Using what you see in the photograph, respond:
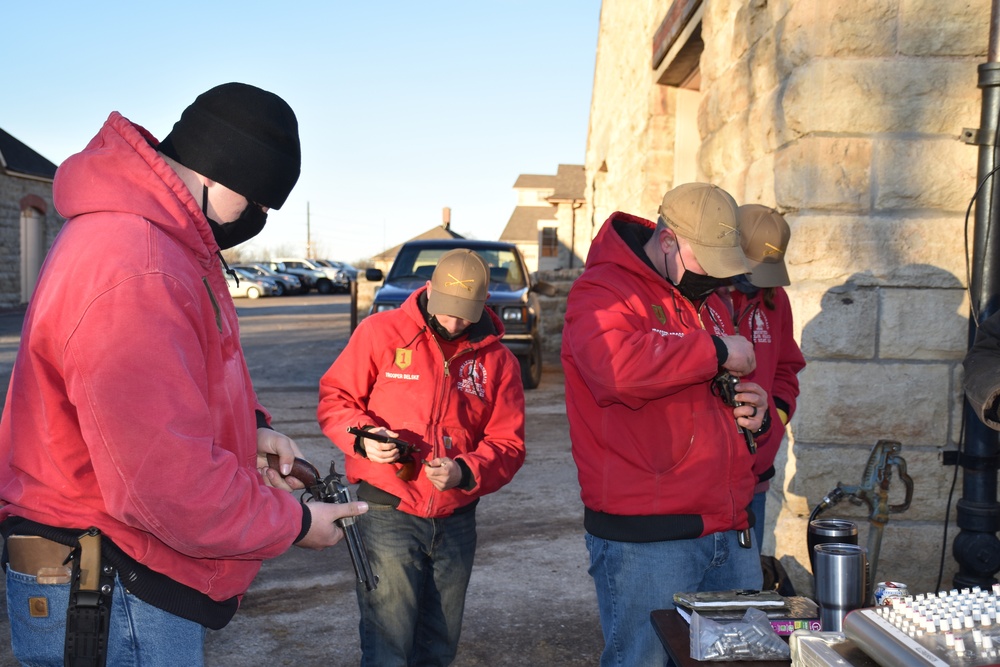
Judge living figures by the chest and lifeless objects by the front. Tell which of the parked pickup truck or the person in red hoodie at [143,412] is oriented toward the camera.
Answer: the parked pickup truck

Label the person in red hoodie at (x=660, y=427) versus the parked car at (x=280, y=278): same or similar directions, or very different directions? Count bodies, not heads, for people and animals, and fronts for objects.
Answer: same or similar directions

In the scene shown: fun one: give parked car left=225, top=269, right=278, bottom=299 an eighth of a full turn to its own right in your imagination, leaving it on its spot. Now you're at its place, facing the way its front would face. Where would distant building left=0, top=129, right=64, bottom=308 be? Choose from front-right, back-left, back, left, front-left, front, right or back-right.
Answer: front-right

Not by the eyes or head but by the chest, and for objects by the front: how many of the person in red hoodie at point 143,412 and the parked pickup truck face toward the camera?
1

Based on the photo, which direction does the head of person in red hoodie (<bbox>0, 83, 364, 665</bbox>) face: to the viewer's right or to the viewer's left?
to the viewer's right

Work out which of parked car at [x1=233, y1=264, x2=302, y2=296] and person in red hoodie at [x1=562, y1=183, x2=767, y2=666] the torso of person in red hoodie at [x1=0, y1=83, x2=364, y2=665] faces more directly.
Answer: the person in red hoodie

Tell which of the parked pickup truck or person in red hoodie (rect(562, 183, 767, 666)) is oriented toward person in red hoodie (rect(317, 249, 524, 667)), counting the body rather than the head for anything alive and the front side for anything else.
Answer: the parked pickup truck

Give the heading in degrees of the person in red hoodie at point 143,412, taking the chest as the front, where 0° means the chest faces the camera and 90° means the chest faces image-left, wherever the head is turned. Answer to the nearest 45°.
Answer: approximately 270°

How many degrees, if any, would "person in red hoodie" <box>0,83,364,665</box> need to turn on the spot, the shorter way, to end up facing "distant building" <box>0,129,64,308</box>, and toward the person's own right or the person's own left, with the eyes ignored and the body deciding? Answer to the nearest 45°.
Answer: approximately 90° to the person's own left

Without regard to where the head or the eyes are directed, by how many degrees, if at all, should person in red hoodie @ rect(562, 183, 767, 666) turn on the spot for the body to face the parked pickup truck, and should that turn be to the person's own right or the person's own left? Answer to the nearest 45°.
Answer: approximately 135° to the person's own left

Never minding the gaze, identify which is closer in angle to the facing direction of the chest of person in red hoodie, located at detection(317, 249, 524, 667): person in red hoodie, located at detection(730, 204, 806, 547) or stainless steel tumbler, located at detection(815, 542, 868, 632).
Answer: the stainless steel tumbler

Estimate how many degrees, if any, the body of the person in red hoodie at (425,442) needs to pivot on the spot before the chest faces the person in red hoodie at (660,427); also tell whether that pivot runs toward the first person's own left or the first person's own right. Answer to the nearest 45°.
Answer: approximately 45° to the first person's own left

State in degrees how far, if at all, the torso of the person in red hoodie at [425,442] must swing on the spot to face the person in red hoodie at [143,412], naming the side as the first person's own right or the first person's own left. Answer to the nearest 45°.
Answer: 0° — they already face them

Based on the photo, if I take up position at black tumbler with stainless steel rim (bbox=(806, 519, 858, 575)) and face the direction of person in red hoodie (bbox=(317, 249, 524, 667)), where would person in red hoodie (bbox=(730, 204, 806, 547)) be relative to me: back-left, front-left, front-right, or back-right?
front-right

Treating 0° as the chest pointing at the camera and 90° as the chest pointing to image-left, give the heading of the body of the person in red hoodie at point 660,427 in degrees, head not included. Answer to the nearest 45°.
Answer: approximately 315°

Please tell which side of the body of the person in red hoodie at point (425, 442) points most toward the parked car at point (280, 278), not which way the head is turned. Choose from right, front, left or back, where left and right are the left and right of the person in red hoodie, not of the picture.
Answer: back

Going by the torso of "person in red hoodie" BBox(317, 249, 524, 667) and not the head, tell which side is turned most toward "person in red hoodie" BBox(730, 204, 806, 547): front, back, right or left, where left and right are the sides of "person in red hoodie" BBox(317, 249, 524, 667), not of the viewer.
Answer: left

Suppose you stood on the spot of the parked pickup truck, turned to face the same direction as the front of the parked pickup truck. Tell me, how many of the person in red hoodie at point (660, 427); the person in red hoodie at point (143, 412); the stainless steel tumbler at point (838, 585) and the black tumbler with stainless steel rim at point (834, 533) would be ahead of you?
4

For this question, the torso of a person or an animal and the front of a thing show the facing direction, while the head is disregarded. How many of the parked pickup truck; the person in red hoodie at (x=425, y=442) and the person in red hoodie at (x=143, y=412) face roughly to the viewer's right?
1

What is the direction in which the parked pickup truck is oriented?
toward the camera

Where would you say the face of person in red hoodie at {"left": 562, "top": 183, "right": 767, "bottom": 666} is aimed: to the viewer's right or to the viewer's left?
to the viewer's right

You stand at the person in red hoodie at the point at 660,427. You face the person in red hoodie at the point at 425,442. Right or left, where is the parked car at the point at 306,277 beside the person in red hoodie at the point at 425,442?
right

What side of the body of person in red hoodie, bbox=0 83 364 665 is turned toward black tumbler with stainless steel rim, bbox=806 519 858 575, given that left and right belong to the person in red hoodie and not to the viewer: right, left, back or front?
front
